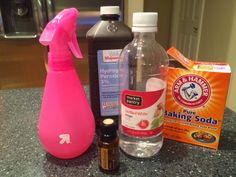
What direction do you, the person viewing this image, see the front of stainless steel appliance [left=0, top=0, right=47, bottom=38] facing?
facing the viewer

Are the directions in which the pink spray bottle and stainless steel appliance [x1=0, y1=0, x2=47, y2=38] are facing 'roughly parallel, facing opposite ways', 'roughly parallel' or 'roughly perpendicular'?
roughly perpendicular

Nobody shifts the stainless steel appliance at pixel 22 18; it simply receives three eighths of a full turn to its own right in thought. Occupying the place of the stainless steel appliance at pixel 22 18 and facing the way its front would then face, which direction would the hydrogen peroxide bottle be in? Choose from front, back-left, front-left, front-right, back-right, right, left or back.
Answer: back-left

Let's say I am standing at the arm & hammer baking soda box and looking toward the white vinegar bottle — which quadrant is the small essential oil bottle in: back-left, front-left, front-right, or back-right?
front-left

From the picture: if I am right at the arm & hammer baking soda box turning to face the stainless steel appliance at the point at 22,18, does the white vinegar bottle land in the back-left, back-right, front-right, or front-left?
front-left

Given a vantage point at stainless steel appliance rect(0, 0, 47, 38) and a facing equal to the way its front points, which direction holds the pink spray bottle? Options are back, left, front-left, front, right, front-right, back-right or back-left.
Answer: front

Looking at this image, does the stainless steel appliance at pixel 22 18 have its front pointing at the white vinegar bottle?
yes

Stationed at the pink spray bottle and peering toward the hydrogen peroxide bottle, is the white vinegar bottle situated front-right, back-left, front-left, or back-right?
front-right

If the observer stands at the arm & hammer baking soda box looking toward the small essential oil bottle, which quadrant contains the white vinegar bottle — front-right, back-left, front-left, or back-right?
front-right

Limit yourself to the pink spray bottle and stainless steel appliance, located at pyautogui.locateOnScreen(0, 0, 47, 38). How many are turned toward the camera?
1

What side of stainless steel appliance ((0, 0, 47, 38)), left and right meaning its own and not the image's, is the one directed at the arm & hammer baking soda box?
front

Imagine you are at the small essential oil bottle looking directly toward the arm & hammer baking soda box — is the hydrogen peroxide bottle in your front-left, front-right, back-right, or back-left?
front-left

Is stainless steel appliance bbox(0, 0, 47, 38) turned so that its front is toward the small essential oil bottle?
yes
